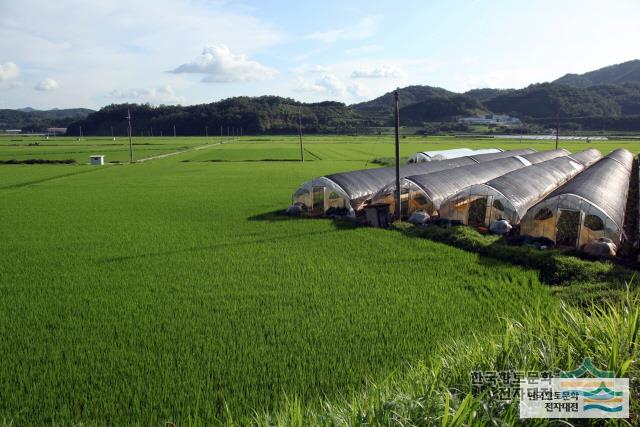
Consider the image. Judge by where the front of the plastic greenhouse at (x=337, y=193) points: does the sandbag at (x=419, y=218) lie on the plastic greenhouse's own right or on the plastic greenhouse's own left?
on the plastic greenhouse's own left

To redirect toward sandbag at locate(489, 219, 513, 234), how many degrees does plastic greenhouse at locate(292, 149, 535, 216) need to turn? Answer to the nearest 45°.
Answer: approximately 90° to its left

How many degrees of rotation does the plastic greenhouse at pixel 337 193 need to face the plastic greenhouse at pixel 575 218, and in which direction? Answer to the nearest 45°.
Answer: approximately 90° to its left

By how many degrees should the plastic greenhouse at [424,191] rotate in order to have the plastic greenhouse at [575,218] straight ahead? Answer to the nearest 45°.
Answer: approximately 90° to its left

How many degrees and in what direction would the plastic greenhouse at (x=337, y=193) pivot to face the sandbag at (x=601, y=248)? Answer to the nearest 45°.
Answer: approximately 90° to its left

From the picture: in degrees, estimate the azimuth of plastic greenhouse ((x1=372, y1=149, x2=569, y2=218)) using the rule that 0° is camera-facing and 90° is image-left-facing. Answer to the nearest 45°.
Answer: approximately 45°
